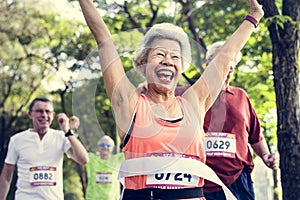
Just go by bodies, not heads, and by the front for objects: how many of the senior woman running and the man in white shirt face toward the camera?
2

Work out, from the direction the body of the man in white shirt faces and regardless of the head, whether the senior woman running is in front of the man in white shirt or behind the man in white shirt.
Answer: in front

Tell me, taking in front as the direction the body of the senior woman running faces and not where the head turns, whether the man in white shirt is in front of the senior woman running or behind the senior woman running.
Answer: behind

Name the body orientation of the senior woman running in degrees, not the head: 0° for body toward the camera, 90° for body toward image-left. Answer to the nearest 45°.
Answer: approximately 0°

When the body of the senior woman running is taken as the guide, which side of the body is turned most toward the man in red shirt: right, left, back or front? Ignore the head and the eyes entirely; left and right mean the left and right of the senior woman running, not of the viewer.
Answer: back

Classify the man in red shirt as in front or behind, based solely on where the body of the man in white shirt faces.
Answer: in front

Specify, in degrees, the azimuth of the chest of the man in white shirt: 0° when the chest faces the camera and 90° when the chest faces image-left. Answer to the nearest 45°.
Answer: approximately 0°
